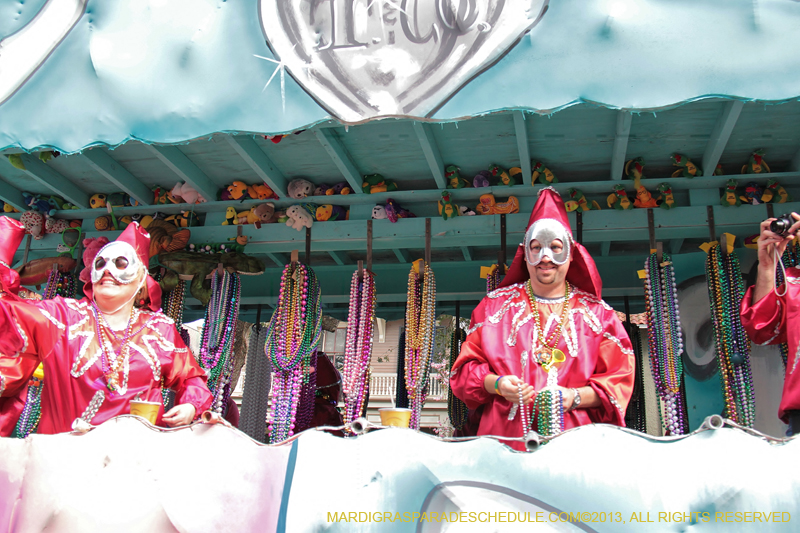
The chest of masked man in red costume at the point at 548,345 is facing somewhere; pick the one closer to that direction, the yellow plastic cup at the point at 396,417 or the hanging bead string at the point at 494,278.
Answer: the yellow plastic cup

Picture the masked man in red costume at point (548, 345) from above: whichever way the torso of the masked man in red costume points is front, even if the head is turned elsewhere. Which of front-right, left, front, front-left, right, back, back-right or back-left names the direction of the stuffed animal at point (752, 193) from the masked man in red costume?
back-left

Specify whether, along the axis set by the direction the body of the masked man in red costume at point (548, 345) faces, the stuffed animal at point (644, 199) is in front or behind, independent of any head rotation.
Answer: behind
